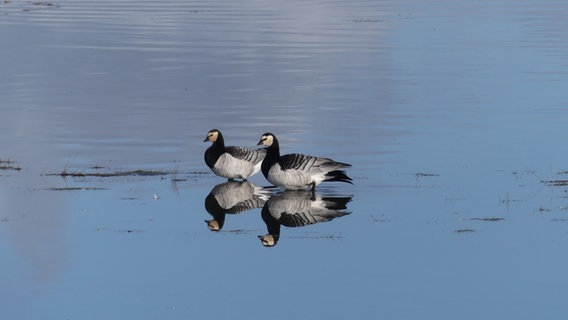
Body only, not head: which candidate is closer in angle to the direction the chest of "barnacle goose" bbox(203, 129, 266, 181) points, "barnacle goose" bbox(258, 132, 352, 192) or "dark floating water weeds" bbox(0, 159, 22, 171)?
the dark floating water weeds

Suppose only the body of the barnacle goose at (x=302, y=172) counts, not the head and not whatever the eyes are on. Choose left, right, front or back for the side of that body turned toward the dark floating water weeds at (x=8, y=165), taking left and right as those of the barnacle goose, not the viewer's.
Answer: front

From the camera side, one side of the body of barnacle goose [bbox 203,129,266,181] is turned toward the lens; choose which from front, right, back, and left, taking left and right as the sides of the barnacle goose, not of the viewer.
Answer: left

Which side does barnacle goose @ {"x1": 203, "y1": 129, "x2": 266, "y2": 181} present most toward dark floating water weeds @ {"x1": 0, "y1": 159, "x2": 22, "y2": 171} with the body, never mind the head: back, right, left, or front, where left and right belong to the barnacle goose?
front

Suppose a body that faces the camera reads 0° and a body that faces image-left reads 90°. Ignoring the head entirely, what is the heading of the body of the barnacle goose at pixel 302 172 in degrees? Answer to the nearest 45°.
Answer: approximately 90°

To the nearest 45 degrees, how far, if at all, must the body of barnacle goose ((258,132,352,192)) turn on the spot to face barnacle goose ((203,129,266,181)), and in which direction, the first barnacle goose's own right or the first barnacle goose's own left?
approximately 45° to the first barnacle goose's own right

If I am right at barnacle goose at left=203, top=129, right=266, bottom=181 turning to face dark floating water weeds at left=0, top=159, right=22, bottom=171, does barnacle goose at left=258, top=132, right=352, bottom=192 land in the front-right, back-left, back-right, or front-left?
back-left

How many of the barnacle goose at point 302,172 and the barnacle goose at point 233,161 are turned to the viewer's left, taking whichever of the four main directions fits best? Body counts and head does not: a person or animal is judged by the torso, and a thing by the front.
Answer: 2

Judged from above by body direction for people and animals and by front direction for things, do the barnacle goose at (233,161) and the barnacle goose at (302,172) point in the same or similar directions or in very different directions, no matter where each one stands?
same or similar directions
